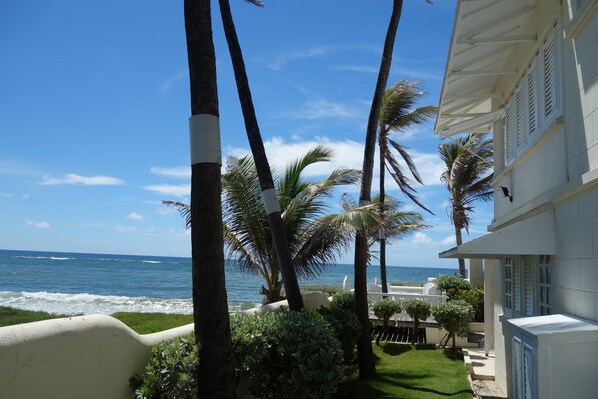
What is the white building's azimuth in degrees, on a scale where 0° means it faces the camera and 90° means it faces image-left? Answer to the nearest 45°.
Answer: approximately 90°

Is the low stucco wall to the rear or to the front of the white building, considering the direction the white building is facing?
to the front

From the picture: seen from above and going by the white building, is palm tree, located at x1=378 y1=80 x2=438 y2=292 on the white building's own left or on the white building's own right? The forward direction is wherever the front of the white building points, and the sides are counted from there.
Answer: on the white building's own right

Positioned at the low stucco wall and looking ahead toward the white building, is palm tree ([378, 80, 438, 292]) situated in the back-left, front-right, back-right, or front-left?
front-left

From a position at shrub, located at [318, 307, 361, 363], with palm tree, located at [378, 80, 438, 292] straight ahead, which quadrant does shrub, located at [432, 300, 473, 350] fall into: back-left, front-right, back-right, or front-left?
front-right

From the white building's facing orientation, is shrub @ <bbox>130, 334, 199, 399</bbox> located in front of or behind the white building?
in front

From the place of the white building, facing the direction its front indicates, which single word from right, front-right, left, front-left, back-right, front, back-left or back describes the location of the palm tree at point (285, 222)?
front-right

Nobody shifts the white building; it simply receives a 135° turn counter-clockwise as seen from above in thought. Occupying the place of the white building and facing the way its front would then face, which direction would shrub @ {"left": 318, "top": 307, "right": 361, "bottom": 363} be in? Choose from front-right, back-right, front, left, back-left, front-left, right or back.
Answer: back

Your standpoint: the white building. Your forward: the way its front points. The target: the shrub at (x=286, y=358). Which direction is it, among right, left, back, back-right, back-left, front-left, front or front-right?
front
